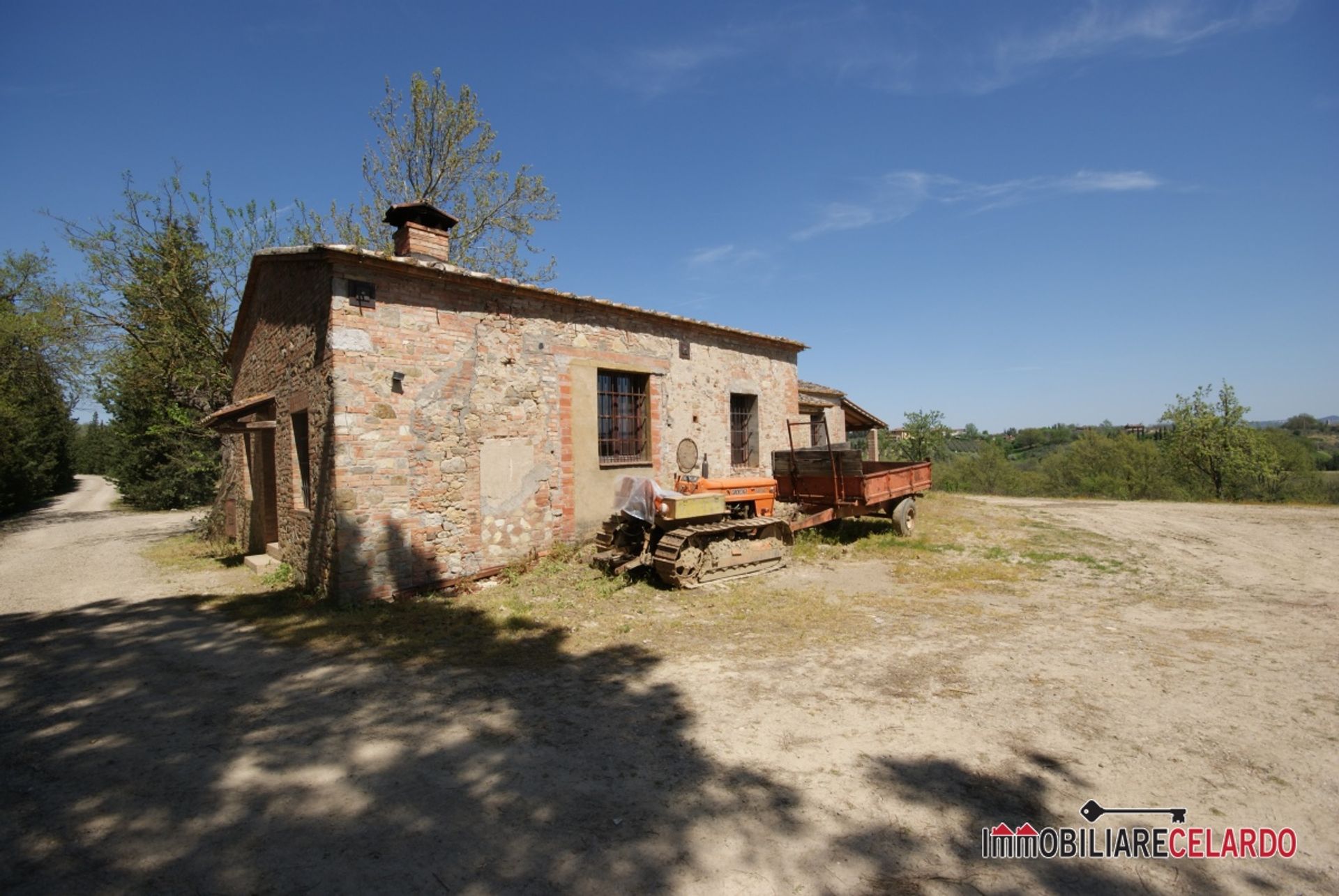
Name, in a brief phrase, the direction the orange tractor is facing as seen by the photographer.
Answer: facing away from the viewer and to the right of the viewer

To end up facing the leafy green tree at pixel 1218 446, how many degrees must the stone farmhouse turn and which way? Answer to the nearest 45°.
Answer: approximately 135° to its left

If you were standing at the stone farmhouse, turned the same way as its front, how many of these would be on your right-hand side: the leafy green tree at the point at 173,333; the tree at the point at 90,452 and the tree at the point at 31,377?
3

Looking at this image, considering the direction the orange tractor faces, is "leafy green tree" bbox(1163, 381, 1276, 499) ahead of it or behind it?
ahead

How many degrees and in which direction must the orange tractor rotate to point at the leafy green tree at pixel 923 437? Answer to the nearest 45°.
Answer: approximately 45° to its left

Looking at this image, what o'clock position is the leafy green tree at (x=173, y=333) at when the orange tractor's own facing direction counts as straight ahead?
The leafy green tree is roughly at 8 o'clock from the orange tractor.

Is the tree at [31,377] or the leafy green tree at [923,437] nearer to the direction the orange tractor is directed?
the leafy green tree

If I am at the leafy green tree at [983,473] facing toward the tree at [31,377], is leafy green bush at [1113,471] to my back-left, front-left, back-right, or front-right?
back-left

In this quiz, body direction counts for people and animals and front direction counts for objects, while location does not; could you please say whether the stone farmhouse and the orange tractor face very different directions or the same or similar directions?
very different directions

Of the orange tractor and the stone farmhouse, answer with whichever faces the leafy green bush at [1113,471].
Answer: the orange tractor
